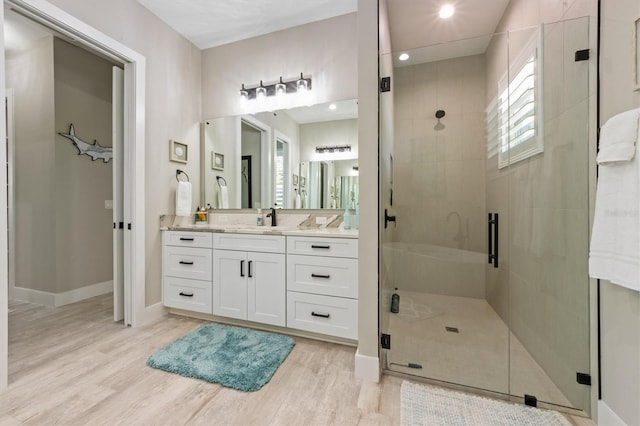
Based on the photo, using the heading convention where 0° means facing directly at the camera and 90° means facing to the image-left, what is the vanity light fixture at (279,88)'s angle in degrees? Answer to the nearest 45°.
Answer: approximately 45°

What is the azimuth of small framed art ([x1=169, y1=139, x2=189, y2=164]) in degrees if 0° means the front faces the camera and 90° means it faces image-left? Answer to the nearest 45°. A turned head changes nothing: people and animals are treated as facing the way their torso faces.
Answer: approximately 315°

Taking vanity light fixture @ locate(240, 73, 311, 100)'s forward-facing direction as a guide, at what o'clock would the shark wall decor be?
The shark wall decor is roughly at 2 o'clock from the vanity light fixture.

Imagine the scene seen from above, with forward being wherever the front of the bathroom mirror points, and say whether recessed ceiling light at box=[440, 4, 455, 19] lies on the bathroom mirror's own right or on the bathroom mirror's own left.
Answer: on the bathroom mirror's own left
